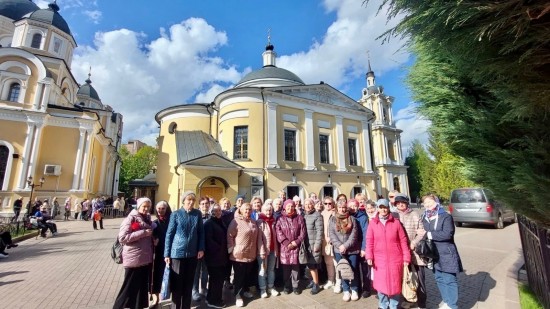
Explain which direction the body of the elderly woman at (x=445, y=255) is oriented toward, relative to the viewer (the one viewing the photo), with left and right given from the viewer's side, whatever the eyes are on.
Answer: facing the viewer and to the left of the viewer

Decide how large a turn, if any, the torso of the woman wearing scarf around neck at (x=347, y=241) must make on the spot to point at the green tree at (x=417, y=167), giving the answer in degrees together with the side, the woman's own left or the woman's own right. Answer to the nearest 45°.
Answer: approximately 180°

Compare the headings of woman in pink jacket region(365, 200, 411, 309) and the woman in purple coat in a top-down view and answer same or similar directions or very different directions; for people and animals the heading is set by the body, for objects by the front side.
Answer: same or similar directions

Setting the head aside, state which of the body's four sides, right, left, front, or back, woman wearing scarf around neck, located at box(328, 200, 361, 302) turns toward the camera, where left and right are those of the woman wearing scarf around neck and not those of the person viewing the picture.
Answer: front

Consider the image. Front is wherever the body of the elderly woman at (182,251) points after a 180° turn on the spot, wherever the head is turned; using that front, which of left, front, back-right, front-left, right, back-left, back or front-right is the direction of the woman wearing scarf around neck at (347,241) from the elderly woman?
right

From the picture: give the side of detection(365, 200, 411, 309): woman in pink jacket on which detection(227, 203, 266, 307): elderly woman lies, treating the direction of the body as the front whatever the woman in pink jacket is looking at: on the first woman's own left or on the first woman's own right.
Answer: on the first woman's own right

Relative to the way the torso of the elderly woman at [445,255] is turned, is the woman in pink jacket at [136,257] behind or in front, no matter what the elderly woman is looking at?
in front

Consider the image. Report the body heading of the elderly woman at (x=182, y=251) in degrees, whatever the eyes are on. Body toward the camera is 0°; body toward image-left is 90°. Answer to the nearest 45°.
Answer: approximately 0°

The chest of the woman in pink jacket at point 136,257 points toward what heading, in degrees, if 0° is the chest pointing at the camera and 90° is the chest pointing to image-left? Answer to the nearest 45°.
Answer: approximately 315°

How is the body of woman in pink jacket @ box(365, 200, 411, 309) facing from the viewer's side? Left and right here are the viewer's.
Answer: facing the viewer

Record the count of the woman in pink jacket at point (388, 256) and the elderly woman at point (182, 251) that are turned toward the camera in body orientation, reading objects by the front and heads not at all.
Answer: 2

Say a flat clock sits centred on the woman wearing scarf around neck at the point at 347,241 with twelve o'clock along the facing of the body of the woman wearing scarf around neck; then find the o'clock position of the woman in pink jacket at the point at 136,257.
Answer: The woman in pink jacket is roughly at 2 o'clock from the woman wearing scarf around neck.

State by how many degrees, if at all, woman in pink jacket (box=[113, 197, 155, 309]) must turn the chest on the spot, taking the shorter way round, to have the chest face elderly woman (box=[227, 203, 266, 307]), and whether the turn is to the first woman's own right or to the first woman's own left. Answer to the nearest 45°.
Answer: approximately 45° to the first woman's own left

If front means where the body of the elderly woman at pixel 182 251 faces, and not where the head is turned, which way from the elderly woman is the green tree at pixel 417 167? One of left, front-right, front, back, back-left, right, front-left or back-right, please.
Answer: back-left

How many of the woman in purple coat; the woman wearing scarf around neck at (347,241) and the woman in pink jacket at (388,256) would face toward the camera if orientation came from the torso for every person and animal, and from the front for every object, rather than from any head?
3
